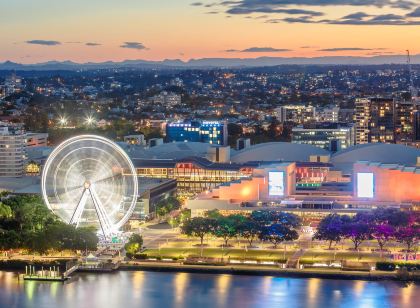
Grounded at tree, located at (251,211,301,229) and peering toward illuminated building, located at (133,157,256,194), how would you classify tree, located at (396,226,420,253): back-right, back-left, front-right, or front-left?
back-right

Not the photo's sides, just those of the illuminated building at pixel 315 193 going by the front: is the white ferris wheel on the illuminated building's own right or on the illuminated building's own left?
on the illuminated building's own right

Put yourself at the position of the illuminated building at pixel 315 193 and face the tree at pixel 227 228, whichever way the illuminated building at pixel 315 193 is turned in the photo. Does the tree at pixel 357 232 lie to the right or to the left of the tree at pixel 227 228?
left

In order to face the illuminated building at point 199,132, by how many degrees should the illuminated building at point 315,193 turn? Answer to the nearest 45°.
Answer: approximately 180°

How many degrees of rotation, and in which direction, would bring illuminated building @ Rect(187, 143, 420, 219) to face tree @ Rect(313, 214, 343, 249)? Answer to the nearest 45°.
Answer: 0° — it already faces it

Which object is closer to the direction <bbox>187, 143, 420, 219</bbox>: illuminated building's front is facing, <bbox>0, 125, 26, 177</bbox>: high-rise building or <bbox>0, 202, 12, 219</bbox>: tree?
the tree

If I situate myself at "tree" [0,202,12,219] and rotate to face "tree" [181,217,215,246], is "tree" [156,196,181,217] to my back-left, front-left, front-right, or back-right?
front-left

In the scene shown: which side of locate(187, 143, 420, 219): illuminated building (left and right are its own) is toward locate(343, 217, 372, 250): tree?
front

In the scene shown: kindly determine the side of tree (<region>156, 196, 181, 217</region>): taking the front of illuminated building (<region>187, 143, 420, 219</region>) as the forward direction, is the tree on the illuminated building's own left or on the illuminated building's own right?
on the illuminated building's own right

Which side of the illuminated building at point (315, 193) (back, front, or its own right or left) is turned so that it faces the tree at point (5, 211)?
right

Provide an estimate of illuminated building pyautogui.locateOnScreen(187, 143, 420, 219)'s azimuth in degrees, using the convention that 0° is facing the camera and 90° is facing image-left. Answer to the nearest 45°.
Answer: approximately 0°

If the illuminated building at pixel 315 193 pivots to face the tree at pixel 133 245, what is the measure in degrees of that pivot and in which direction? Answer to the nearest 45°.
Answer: approximately 45° to its right

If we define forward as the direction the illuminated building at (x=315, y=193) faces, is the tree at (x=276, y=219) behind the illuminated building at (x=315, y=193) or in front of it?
in front

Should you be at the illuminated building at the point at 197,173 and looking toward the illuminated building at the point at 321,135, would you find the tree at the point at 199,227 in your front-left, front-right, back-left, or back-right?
back-right

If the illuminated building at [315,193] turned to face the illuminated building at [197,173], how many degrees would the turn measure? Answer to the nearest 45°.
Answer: approximately 135° to its right

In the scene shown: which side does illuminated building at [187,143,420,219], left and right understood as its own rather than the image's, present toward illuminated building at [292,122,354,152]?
back

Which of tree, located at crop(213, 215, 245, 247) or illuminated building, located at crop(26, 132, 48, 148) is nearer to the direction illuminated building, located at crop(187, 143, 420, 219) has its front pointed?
the tree
